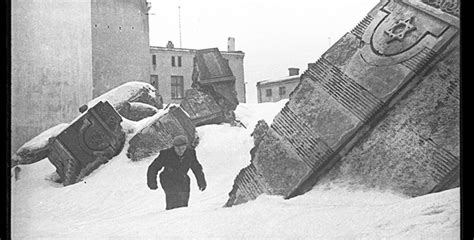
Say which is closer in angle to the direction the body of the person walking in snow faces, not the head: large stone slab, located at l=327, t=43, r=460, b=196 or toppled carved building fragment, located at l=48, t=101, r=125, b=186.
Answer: the large stone slab

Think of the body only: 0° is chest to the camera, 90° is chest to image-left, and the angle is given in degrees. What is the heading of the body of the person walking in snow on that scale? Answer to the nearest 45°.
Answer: approximately 0°

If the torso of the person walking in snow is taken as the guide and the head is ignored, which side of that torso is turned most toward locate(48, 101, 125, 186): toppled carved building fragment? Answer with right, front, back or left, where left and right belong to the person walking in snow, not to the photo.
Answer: right
